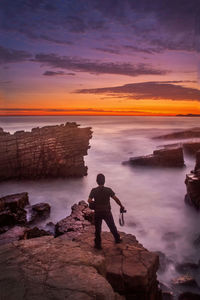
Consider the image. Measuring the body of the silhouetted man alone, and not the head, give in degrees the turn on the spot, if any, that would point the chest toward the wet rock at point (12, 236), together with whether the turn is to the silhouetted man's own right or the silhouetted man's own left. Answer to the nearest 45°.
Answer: approximately 45° to the silhouetted man's own left

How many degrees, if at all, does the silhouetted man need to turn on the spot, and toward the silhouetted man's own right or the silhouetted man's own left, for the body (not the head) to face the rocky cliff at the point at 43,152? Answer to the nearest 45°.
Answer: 0° — they already face it

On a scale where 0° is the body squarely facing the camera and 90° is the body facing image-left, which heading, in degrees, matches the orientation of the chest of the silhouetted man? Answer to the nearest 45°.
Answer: approximately 180°

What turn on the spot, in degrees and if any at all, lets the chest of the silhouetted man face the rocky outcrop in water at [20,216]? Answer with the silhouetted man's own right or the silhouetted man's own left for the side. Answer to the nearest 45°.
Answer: approximately 45° to the silhouetted man's own left
